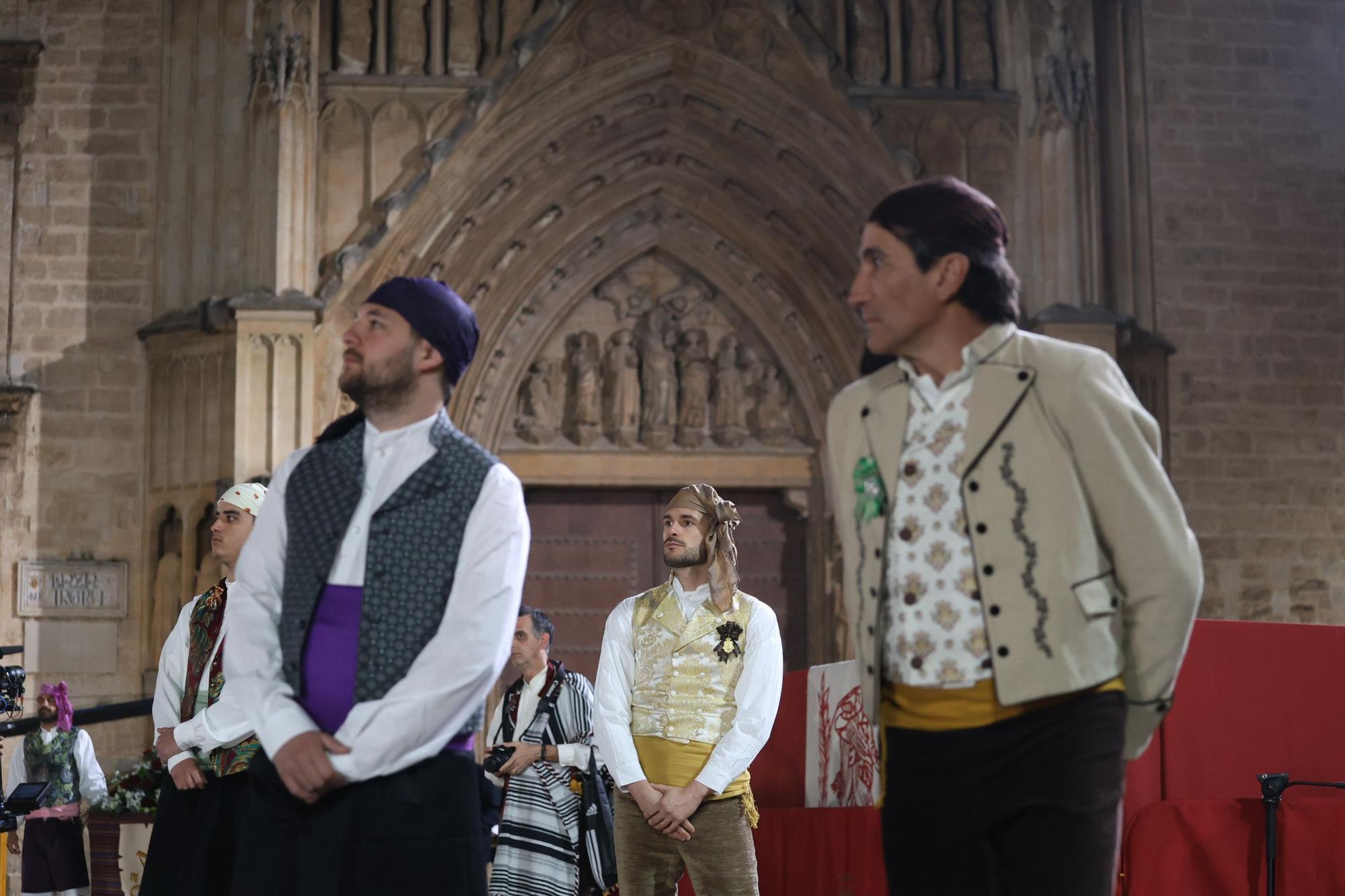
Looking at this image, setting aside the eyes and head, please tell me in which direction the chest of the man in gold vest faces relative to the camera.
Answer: toward the camera

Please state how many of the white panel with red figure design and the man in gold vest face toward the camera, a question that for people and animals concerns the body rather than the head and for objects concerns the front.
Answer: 2

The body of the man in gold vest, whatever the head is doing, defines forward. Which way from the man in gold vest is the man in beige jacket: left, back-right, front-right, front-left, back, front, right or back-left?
front

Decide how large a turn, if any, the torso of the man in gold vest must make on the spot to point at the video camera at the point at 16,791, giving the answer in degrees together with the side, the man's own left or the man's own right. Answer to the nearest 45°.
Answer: approximately 135° to the man's own right

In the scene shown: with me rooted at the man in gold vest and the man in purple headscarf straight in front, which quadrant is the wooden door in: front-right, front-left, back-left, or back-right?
back-right

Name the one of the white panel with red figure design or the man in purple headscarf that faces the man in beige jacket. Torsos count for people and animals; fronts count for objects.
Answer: the white panel with red figure design

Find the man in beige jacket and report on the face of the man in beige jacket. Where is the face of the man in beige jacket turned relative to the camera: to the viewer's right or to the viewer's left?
to the viewer's left

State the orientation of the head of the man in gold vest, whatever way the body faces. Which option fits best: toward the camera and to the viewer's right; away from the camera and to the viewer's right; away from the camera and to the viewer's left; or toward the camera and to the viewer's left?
toward the camera and to the viewer's left

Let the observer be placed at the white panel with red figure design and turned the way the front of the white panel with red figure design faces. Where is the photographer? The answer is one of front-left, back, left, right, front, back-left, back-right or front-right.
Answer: right

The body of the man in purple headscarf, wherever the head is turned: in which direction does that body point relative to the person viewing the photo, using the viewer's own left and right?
facing the viewer and to the left of the viewer

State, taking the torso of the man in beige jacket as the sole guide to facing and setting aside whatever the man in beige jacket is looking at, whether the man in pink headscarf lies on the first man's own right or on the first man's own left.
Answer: on the first man's own right

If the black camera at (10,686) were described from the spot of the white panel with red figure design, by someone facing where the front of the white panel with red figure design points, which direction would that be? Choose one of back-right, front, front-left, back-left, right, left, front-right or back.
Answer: right
